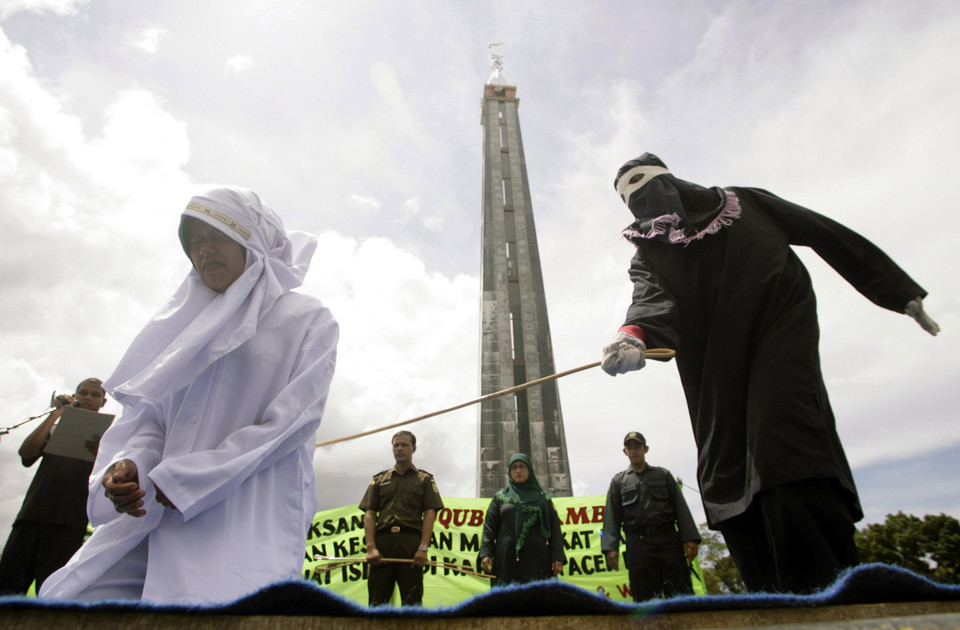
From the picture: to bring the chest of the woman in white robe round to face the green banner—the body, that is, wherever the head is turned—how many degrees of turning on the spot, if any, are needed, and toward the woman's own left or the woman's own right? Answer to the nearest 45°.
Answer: approximately 180°

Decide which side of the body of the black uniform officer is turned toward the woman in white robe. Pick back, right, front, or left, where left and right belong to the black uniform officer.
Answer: front

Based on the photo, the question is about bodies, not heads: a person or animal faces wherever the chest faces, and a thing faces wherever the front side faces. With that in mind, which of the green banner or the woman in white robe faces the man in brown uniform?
the green banner

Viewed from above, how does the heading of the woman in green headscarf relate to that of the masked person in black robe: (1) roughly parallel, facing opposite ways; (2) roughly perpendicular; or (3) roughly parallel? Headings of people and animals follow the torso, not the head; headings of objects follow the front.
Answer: roughly perpendicular

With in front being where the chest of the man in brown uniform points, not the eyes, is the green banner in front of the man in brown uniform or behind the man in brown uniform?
behind

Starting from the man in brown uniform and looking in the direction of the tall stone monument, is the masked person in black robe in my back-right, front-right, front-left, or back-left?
back-right

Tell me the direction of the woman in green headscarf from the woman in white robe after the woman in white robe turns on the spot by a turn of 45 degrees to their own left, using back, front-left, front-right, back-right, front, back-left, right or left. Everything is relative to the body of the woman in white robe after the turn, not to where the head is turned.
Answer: back-left

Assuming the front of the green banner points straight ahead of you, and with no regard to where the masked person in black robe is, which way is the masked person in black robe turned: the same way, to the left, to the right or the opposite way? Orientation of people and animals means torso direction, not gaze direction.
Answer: to the right

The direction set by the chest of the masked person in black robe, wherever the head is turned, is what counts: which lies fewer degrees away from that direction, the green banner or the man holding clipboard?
the man holding clipboard

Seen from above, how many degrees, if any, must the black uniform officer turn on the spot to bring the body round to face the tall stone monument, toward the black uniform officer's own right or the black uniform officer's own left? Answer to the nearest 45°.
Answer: approximately 180°

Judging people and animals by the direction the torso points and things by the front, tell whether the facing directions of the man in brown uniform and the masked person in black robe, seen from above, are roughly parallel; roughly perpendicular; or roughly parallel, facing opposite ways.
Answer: roughly perpendicular

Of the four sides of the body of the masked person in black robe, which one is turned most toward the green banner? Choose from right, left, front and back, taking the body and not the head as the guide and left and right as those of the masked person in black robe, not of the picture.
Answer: right
